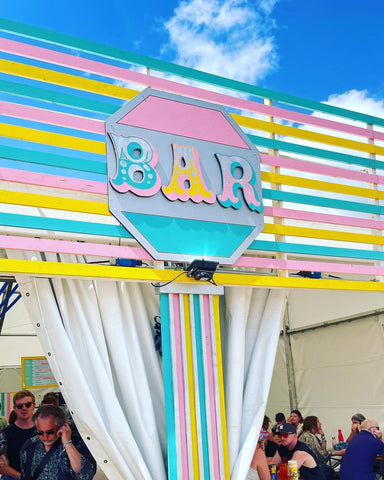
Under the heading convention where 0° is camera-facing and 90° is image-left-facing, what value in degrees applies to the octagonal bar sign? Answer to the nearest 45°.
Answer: approximately 315°

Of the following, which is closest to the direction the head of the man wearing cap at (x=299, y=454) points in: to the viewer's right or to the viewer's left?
to the viewer's left

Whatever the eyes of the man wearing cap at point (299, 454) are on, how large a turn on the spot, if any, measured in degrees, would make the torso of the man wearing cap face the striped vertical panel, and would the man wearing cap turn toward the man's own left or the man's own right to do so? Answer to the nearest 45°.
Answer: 0° — they already face it

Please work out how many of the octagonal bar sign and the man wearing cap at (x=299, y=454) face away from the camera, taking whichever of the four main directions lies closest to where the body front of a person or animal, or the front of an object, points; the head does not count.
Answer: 0

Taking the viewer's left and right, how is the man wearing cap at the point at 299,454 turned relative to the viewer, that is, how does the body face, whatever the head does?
facing the viewer and to the left of the viewer
